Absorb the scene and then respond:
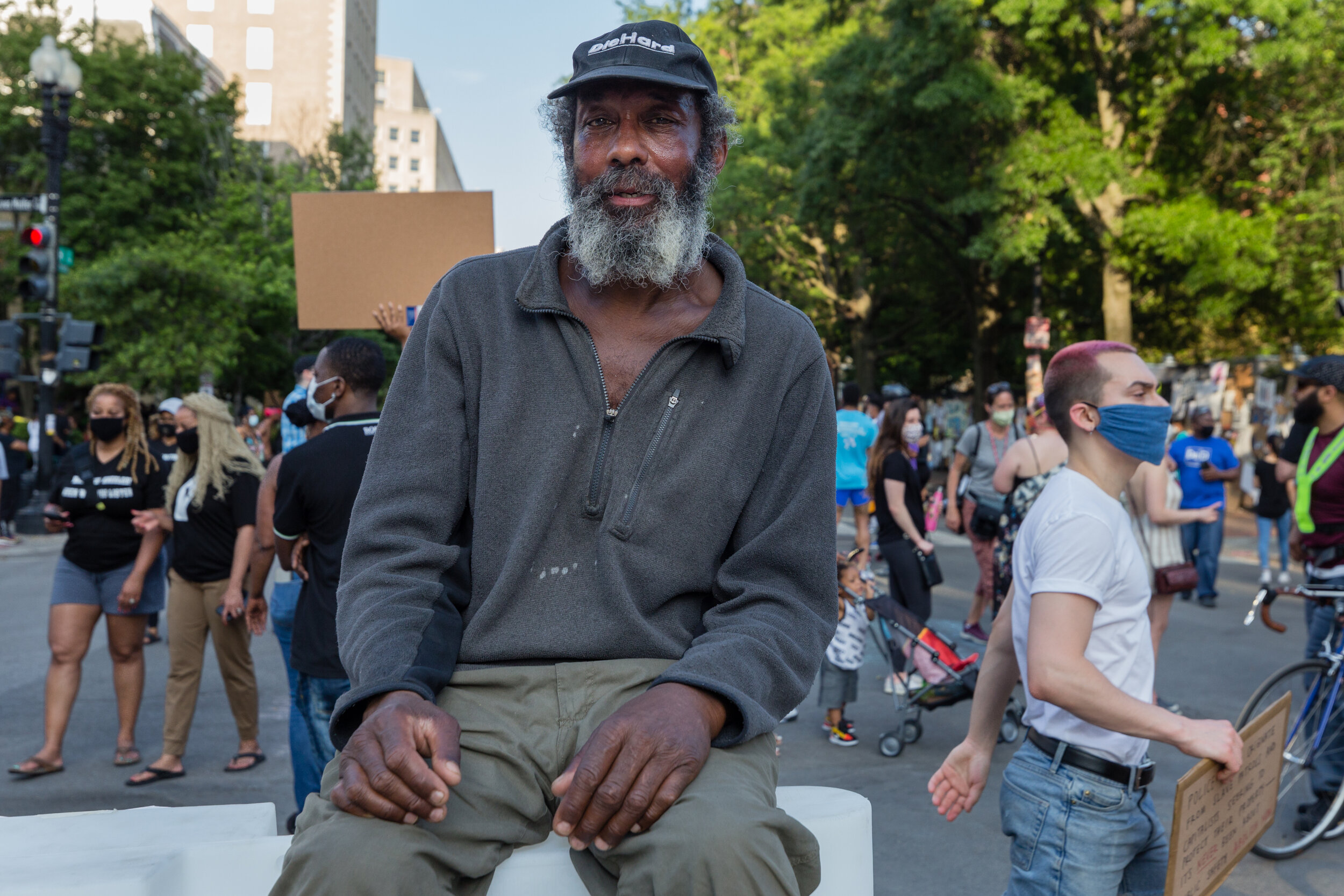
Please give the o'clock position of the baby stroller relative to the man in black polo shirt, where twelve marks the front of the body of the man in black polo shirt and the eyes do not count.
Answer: The baby stroller is roughly at 4 o'clock from the man in black polo shirt.

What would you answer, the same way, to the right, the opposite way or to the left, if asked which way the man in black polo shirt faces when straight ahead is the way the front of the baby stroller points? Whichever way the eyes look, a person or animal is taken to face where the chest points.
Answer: the opposite way

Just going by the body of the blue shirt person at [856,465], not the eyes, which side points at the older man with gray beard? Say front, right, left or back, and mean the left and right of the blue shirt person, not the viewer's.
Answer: back

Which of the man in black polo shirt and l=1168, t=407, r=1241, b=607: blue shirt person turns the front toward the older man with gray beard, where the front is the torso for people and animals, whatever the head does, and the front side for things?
the blue shirt person

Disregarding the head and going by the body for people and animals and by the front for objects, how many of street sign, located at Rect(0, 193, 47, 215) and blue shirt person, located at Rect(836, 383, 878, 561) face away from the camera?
1

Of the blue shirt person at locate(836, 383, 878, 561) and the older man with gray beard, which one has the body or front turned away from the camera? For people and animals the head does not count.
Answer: the blue shirt person

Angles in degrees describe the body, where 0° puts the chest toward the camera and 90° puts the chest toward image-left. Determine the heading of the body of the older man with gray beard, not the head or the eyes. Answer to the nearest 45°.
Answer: approximately 0°

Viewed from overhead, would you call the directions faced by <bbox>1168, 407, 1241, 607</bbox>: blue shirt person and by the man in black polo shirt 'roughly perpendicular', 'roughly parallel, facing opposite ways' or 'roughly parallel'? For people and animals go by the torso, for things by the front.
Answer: roughly perpendicular

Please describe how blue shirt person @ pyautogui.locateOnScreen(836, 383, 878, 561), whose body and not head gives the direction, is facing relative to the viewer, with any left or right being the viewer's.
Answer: facing away from the viewer

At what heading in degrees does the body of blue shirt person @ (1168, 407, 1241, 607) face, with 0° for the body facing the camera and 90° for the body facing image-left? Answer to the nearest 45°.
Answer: approximately 0°
